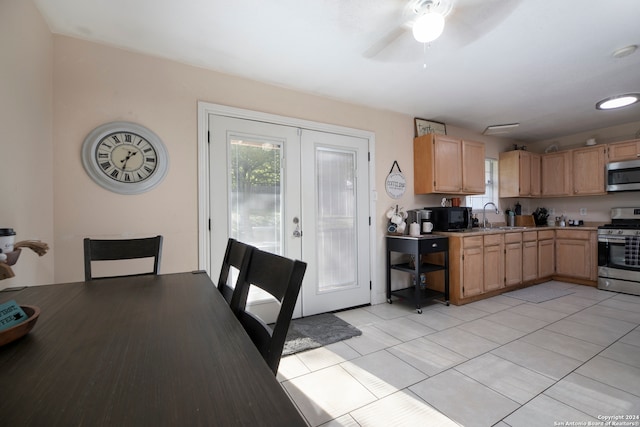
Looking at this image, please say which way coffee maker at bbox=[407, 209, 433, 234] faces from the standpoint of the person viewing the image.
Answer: facing the viewer and to the right of the viewer

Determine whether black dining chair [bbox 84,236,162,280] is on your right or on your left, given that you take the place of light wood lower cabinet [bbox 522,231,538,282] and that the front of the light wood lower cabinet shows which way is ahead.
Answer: on your right

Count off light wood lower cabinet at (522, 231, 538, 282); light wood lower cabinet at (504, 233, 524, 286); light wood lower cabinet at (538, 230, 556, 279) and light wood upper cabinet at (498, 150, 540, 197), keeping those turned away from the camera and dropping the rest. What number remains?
0

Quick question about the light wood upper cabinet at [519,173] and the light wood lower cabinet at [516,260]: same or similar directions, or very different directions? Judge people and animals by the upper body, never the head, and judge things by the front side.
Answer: same or similar directions

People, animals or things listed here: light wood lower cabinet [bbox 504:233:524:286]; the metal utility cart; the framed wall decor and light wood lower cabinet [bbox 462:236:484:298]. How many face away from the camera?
0

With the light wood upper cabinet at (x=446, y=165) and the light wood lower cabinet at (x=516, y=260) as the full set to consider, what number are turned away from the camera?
0

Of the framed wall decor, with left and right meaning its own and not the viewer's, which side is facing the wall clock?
right

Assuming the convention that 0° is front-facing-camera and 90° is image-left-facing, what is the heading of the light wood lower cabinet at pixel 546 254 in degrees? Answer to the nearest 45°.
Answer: approximately 315°

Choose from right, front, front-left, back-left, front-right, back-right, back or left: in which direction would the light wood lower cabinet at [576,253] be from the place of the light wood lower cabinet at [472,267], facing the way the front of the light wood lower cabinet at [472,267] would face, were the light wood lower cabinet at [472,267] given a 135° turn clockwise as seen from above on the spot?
back-right

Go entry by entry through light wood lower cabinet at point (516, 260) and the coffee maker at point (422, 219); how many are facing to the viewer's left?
0

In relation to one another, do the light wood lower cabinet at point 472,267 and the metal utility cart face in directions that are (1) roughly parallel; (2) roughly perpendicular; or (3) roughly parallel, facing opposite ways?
roughly parallel

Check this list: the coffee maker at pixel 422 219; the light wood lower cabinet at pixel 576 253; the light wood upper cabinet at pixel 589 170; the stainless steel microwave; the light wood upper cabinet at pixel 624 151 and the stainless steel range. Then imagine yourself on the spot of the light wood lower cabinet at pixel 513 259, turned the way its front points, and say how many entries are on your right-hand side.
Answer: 1

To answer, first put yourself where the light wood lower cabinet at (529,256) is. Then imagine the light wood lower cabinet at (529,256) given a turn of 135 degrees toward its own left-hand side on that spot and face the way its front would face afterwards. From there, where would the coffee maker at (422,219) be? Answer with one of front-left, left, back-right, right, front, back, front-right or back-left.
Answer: back-left
